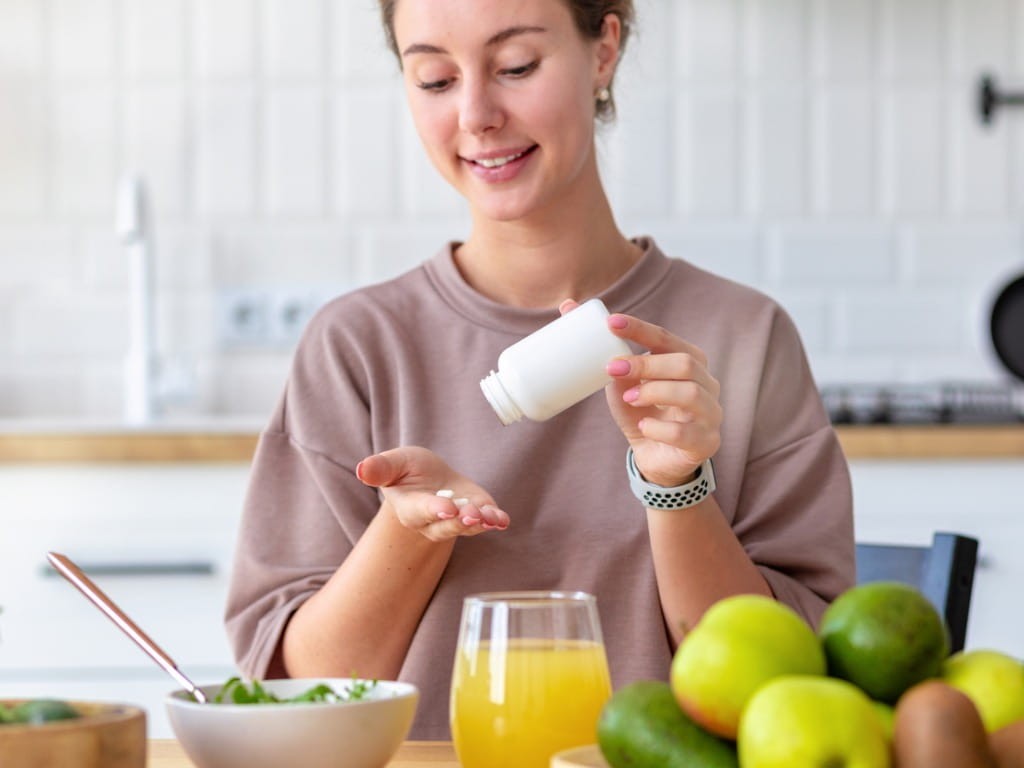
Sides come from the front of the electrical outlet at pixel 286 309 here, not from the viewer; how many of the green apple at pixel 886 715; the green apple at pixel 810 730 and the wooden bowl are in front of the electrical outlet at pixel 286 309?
3

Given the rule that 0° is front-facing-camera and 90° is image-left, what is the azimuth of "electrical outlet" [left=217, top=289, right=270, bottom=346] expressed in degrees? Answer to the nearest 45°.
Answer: approximately 0°

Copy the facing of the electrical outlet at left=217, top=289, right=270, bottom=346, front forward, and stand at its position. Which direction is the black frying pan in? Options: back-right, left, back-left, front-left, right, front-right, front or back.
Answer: left

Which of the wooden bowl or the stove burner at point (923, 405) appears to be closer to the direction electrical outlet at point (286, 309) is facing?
the wooden bowl

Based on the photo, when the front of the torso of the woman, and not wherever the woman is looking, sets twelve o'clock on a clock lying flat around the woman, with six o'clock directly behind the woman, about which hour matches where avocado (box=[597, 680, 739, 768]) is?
The avocado is roughly at 12 o'clock from the woman.

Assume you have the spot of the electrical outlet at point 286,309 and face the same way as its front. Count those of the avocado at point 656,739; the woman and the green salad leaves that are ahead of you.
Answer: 3

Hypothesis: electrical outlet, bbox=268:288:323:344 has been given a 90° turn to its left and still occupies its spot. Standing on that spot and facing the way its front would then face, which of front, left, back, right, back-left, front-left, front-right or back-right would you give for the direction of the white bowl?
right

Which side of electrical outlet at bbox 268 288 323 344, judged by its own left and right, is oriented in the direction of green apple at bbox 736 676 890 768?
front
